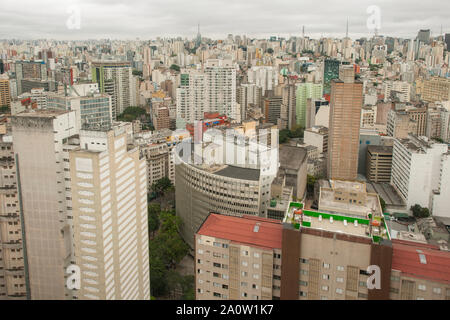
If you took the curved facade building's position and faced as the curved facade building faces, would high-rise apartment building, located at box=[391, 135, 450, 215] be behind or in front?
behind

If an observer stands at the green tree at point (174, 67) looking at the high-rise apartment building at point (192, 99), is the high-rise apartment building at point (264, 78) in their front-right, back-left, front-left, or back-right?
front-left

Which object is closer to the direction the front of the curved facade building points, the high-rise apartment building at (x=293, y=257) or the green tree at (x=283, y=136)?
the high-rise apartment building

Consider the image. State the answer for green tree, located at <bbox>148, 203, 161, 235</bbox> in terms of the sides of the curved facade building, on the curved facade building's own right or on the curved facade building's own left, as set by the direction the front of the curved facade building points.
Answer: on the curved facade building's own right

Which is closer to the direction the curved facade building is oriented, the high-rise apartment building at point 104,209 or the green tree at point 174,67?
the high-rise apartment building

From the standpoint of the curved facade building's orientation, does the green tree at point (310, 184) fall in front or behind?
behind

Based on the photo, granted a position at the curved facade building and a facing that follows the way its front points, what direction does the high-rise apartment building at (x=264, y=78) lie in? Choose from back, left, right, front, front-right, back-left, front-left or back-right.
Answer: back-right

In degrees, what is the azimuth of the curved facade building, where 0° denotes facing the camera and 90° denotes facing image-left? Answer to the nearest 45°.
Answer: approximately 45°

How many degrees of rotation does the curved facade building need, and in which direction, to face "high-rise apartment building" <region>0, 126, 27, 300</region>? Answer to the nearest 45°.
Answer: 0° — it already faces it

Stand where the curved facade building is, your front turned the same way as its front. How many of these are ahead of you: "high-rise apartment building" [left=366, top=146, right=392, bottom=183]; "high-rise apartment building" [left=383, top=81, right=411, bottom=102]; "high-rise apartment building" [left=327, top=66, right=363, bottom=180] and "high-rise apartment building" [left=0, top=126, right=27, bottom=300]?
1

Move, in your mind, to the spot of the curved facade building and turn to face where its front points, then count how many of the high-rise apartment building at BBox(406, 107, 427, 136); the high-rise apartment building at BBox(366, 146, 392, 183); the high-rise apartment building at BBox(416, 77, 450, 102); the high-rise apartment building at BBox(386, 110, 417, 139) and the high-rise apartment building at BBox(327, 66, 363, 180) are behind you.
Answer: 5

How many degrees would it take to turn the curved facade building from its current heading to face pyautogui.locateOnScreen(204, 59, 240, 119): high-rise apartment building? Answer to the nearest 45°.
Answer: approximately 135° to its right

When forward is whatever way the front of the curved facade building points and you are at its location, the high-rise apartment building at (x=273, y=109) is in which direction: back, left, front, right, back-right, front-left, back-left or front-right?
back-right

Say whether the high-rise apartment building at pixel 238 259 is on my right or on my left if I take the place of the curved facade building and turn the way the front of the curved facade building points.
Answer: on my left

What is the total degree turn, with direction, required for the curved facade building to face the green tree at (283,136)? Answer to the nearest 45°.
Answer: approximately 135° to its right

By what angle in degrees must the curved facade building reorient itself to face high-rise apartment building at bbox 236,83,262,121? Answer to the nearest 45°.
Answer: approximately 135° to its right

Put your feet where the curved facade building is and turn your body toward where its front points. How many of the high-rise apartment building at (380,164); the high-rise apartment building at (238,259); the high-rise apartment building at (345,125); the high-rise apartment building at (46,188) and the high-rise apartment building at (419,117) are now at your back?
3

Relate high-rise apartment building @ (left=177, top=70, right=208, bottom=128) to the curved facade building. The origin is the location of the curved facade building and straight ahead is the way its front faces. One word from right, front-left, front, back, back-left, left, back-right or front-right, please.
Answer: back-right

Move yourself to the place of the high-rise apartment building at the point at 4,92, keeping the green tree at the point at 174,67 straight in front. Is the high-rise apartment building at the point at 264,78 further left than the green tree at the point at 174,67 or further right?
right

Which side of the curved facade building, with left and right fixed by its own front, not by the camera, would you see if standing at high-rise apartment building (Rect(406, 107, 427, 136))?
back

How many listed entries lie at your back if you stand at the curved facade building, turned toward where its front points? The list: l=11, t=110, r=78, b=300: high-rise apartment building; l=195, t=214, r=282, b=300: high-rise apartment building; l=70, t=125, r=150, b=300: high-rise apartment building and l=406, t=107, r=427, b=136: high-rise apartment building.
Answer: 1
